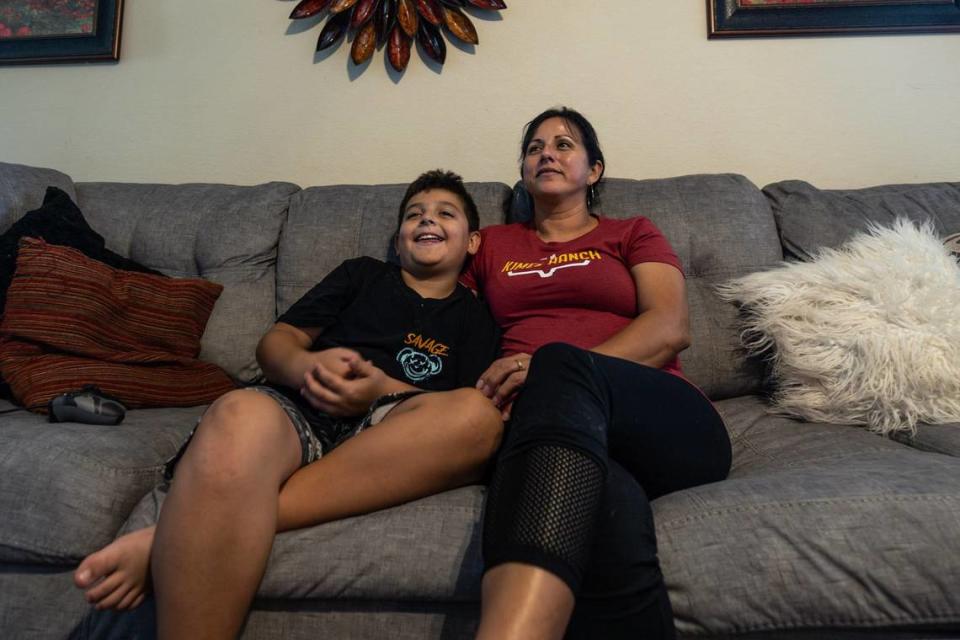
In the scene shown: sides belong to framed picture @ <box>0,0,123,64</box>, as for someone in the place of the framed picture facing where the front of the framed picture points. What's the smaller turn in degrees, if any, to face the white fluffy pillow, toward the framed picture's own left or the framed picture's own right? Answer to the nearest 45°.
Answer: approximately 45° to the framed picture's own left

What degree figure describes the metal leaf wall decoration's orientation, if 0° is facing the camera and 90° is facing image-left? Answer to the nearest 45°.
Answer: approximately 0°

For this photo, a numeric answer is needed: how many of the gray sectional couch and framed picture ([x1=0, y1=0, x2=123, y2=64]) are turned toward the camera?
2

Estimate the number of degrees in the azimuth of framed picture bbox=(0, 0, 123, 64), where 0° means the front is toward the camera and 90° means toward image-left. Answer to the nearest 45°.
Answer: approximately 0°
